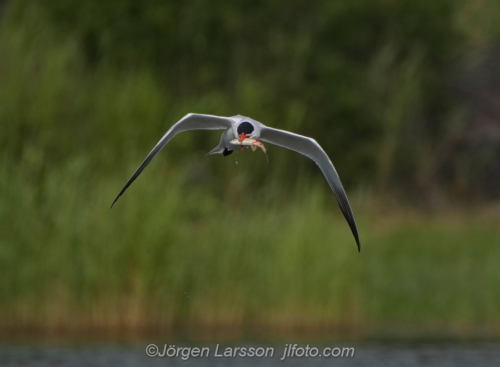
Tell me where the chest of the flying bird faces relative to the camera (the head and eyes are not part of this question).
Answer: toward the camera
